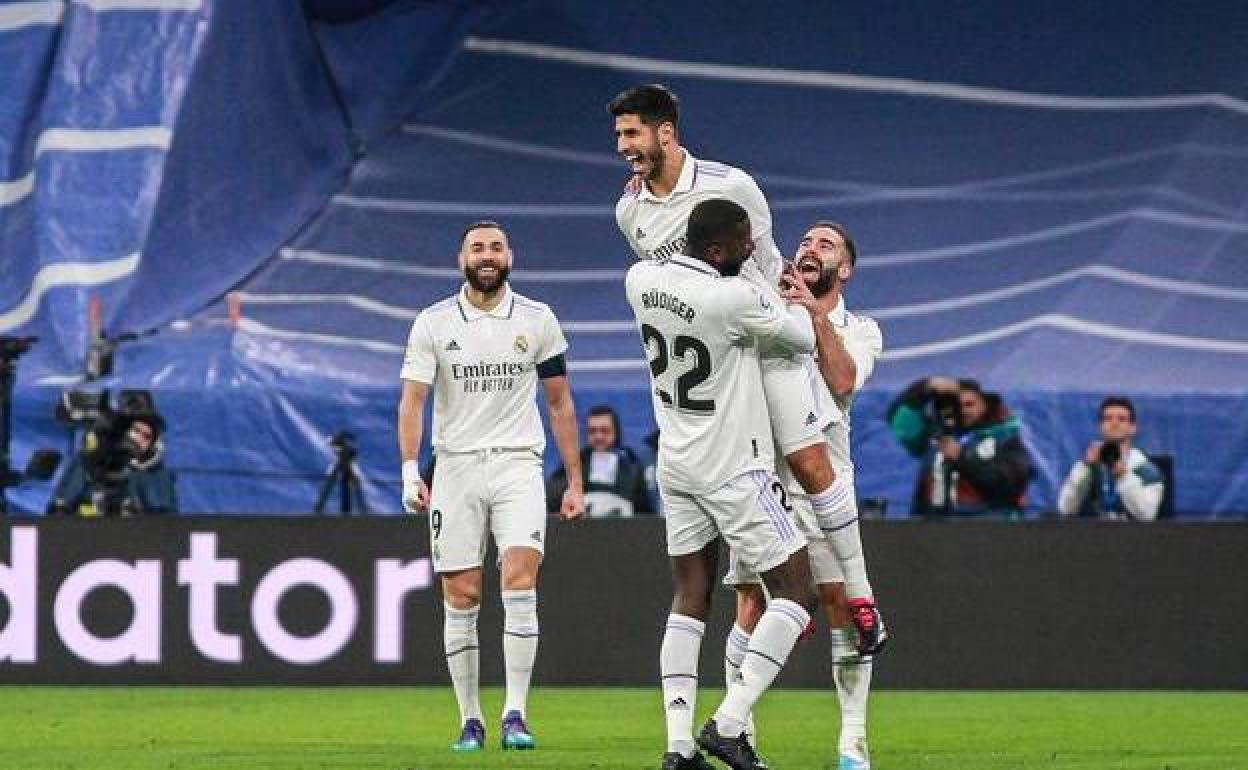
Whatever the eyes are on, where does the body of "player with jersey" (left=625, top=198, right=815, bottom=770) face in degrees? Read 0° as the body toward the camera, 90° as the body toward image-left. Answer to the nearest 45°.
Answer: approximately 225°

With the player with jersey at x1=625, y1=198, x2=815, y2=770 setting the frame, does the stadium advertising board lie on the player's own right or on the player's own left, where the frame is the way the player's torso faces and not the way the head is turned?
on the player's own left

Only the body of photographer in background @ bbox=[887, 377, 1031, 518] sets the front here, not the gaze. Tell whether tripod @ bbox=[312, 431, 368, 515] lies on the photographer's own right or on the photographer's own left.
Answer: on the photographer's own right

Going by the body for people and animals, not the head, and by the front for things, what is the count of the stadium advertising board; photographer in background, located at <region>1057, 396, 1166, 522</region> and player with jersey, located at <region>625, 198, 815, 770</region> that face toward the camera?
2

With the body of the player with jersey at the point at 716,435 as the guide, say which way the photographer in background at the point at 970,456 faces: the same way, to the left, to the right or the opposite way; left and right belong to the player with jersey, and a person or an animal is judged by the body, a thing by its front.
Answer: the opposite way

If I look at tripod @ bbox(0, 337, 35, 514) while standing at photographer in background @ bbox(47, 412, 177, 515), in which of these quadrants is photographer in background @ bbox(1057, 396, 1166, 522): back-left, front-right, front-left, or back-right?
back-left

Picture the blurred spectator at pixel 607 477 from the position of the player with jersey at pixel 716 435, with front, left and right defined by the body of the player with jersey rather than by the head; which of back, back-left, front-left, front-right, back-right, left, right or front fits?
front-left

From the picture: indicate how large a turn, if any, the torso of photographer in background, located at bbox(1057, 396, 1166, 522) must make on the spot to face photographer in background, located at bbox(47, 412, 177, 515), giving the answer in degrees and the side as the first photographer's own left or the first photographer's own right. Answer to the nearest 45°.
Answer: approximately 90° to the first photographer's own right
